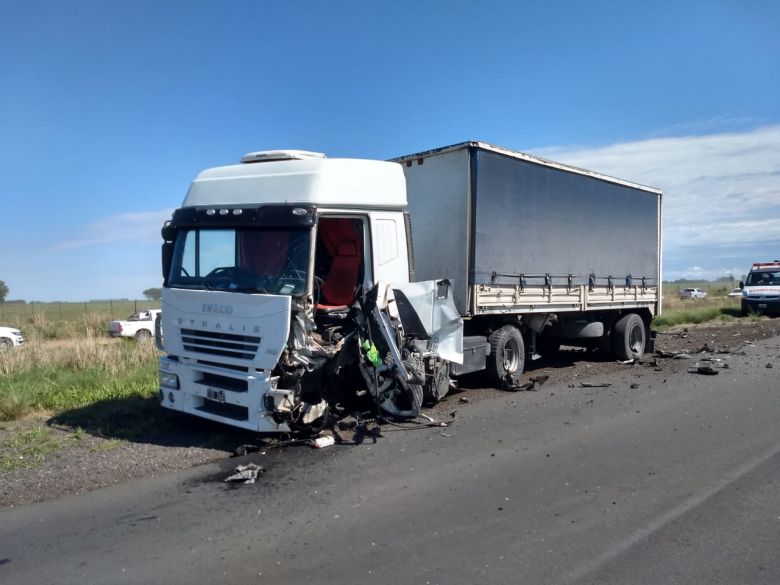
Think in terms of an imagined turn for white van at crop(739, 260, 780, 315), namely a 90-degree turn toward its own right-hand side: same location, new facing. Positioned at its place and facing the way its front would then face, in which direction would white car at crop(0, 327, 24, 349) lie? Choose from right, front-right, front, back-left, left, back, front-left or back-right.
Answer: front-left

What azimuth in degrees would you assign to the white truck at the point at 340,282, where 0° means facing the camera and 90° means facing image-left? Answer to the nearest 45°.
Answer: approximately 45°

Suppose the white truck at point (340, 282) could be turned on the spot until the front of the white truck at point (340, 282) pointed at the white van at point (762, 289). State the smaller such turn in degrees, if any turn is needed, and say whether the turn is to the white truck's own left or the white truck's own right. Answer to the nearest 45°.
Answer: approximately 180°

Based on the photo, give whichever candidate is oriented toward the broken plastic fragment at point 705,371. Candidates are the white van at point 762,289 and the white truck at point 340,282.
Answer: the white van at point 762,289

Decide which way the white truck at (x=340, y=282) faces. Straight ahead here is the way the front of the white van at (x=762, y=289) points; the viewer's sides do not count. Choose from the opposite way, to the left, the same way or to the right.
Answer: the same way

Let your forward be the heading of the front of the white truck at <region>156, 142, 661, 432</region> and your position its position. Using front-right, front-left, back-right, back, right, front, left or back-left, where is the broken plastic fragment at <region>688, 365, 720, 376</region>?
back

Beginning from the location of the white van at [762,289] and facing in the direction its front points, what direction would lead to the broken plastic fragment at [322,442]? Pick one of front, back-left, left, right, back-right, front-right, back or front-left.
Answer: front

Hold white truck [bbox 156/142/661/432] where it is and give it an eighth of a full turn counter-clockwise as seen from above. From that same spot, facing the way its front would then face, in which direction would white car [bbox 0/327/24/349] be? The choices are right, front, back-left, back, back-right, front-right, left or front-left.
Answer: back-right

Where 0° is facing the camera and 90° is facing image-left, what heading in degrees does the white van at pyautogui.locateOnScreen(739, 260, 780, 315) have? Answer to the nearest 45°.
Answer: approximately 0°

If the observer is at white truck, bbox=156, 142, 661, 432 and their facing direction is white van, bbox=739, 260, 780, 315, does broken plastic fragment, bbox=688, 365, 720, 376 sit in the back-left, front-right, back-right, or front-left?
front-right

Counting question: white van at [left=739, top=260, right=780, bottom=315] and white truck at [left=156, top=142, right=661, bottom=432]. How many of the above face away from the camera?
0

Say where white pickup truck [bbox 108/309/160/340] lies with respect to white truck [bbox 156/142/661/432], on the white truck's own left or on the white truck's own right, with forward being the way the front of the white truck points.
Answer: on the white truck's own right

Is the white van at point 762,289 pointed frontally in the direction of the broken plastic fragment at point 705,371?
yes

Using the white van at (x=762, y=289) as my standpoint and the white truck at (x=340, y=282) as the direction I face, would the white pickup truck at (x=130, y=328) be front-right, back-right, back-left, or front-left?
front-right

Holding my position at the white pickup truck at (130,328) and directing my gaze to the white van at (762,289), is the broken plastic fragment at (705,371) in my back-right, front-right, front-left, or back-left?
front-right

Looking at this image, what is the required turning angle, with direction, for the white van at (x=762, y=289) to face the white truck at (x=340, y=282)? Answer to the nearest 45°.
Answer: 0° — it already faces it
